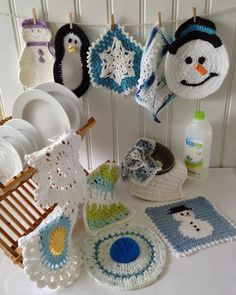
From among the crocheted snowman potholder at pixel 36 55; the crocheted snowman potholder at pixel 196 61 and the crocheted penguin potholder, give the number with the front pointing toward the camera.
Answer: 3

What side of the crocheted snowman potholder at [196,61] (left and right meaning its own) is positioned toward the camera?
front

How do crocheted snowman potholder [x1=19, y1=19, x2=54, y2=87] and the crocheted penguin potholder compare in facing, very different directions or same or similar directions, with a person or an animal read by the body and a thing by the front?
same or similar directions

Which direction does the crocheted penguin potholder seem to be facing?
toward the camera

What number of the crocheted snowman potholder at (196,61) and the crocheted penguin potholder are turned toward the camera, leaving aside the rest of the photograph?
2

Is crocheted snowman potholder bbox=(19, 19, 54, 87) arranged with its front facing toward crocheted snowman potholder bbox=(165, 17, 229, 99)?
no

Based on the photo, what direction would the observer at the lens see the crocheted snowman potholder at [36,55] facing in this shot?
facing the viewer

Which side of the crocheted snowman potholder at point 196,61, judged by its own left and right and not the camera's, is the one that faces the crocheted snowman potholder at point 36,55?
right

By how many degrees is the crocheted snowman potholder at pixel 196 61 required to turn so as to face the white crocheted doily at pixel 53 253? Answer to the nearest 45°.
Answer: approximately 45° to its right
